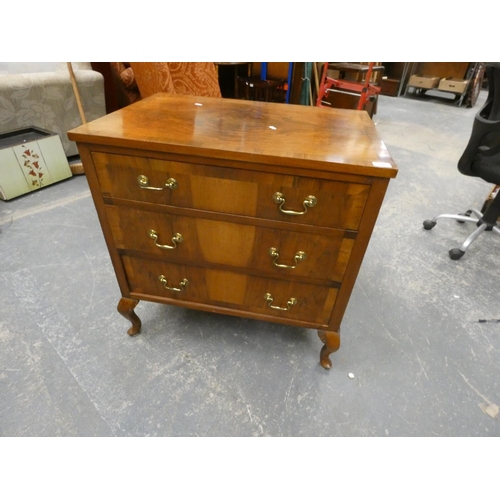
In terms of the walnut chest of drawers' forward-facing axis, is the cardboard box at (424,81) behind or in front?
behind

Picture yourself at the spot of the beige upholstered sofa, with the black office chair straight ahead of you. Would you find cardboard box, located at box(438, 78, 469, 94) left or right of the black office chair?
left

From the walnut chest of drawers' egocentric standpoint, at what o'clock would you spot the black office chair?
The black office chair is roughly at 8 o'clock from the walnut chest of drawers.
